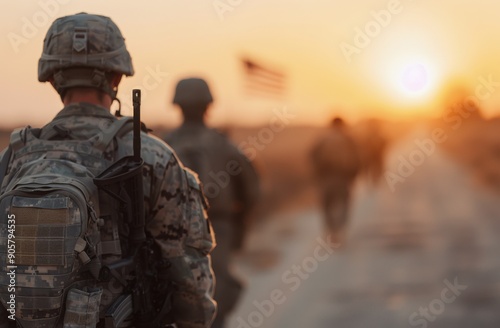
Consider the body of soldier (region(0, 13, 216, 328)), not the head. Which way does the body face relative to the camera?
away from the camera

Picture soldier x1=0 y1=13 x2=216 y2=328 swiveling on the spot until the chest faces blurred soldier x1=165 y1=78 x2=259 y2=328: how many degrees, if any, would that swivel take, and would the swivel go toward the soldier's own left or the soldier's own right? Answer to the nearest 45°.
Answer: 0° — they already face them

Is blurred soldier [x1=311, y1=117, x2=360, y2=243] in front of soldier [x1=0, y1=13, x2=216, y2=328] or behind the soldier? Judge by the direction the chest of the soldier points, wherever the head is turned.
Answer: in front

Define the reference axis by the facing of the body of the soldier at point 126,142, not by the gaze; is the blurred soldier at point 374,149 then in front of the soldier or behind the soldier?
in front

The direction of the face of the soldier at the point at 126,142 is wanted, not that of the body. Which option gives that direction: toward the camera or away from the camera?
away from the camera
